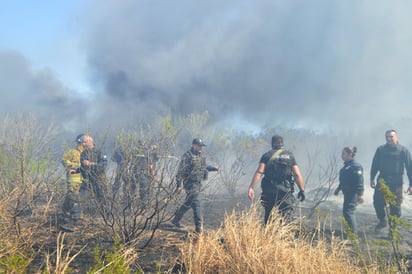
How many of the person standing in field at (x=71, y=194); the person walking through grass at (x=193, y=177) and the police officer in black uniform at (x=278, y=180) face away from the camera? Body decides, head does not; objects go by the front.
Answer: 1

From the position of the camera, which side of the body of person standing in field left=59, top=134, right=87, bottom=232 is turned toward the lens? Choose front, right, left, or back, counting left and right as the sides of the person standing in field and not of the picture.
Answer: right

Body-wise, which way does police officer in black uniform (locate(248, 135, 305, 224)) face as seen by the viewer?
away from the camera

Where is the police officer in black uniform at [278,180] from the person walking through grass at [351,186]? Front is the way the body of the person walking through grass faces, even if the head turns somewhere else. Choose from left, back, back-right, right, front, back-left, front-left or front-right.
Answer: front

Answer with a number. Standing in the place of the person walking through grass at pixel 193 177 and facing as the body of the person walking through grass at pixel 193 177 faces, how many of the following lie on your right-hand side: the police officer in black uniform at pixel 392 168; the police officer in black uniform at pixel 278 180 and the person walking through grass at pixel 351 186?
0

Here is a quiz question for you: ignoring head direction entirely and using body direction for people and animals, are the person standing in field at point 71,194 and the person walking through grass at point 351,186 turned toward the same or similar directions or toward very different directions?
very different directions

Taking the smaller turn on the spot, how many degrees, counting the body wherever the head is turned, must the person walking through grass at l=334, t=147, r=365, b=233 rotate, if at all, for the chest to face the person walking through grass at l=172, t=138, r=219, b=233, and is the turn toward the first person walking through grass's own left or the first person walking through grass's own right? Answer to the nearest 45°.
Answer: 0° — they already face them

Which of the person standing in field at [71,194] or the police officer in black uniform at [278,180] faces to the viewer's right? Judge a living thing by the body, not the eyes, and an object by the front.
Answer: the person standing in field

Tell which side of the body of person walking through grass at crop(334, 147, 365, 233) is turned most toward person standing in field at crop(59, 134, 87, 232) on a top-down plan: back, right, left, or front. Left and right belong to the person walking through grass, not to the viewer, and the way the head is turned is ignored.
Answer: front

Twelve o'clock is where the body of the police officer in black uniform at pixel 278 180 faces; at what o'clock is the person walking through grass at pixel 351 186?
The person walking through grass is roughly at 2 o'clock from the police officer in black uniform.

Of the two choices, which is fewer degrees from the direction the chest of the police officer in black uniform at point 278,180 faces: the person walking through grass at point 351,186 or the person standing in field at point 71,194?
the person walking through grass

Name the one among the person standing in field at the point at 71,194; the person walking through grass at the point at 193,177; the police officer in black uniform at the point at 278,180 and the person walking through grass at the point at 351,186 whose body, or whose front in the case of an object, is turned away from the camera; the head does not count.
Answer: the police officer in black uniform

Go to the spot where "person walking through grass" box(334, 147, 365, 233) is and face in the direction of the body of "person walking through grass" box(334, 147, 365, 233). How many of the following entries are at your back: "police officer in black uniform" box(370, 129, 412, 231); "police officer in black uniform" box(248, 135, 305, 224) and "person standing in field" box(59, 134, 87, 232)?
1

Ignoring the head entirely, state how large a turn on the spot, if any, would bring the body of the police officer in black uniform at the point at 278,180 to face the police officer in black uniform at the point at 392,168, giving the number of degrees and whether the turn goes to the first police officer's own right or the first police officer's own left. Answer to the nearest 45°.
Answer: approximately 45° to the first police officer's own right

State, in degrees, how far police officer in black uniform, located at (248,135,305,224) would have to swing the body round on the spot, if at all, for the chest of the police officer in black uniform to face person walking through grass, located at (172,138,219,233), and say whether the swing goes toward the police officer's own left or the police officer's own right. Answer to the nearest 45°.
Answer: approximately 90° to the police officer's own left

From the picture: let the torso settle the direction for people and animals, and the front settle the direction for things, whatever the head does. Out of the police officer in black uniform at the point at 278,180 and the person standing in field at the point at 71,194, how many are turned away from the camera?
1

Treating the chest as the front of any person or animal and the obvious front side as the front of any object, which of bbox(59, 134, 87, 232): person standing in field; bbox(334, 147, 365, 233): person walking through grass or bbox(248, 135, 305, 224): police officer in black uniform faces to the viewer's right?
the person standing in field
